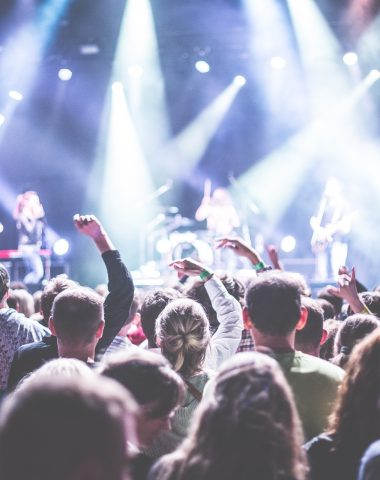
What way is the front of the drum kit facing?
toward the camera

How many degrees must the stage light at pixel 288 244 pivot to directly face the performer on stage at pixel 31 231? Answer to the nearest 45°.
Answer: approximately 90° to its right

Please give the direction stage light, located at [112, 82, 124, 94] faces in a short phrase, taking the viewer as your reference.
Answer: facing the viewer

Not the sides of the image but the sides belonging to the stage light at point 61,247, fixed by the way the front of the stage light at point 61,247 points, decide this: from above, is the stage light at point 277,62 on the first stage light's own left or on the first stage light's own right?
on the first stage light's own left

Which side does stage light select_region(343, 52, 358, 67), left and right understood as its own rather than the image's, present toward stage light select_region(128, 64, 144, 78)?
right

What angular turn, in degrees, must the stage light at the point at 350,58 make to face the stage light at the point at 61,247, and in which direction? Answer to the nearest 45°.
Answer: approximately 90° to its right

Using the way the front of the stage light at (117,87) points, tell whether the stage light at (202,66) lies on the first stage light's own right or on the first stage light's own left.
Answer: on the first stage light's own left

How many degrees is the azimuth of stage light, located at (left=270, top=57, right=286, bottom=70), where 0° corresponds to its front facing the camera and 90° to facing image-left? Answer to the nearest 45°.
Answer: approximately 0°

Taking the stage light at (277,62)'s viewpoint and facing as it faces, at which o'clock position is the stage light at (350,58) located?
the stage light at (350,58) is roughly at 9 o'clock from the stage light at (277,62).
